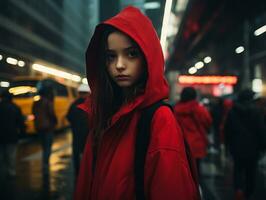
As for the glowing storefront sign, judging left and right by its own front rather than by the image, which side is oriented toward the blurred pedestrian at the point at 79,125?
front

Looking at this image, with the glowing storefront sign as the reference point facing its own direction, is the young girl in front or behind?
in front

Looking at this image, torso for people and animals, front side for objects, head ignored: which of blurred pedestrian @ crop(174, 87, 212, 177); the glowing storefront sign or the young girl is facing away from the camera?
the blurred pedestrian

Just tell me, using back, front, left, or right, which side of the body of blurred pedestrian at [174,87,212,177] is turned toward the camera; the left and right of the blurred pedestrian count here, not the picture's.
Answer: back

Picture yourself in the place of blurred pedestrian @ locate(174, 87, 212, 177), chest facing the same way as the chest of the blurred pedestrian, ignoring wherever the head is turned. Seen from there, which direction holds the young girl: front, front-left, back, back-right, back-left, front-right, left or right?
back
